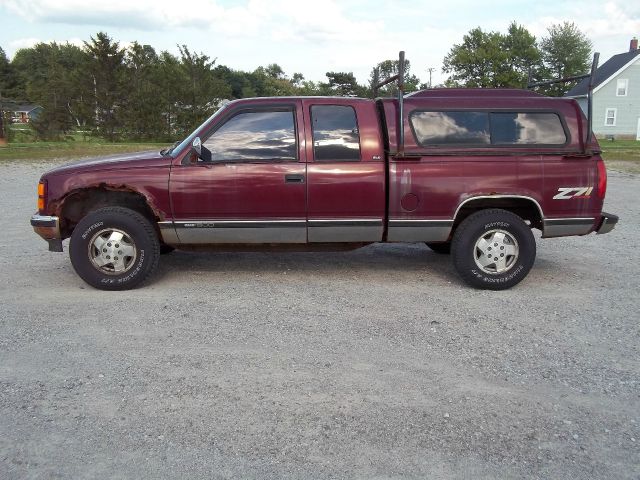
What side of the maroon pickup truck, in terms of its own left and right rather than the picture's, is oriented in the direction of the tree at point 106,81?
right

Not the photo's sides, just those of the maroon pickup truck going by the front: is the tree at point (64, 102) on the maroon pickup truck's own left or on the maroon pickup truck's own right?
on the maroon pickup truck's own right

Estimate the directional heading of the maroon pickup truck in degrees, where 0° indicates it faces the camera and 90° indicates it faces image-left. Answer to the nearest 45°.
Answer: approximately 90°

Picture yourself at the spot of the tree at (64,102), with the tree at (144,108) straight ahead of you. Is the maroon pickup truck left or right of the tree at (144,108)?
right
